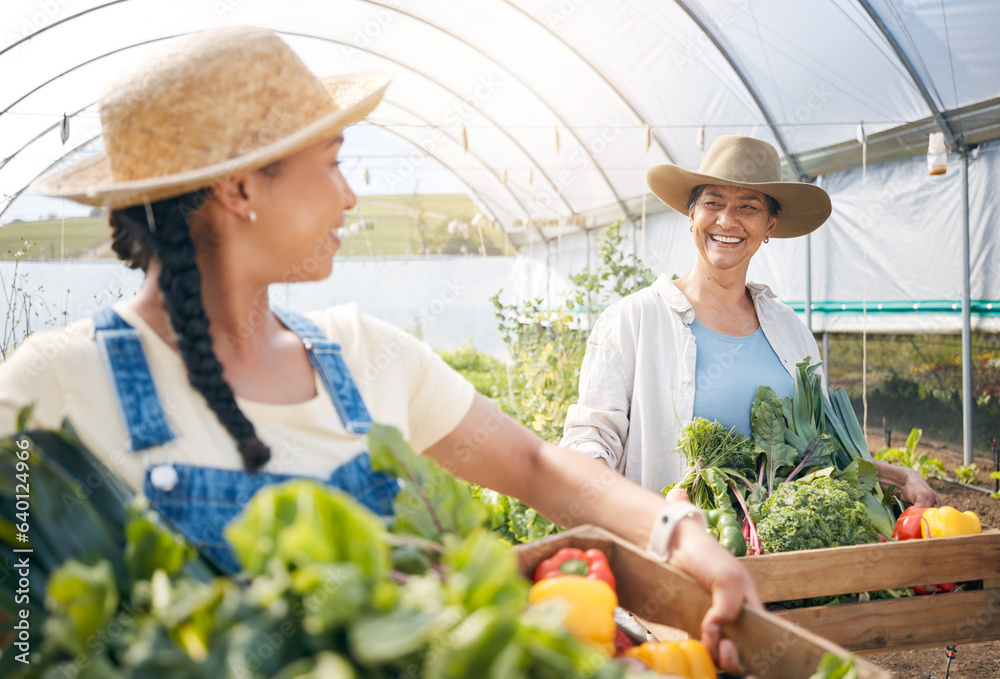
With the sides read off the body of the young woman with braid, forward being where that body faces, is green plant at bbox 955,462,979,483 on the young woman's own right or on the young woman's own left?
on the young woman's own left

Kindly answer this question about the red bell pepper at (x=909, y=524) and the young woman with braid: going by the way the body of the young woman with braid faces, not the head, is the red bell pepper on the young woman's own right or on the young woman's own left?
on the young woman's own left

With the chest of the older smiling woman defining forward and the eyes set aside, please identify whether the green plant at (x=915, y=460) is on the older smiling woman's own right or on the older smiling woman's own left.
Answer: on the older smiling woman's own left

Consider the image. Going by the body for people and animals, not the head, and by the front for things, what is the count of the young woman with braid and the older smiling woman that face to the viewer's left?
0

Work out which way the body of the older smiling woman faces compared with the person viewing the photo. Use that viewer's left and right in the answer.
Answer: facing the viewer and to the right of the viewer

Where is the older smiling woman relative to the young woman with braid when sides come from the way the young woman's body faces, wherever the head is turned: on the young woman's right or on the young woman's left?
on the young woman's left

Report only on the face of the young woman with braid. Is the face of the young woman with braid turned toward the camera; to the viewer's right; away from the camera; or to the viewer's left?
to the viewer's right

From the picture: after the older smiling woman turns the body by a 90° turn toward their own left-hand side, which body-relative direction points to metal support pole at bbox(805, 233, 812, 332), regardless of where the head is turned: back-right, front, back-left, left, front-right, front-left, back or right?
front-left
